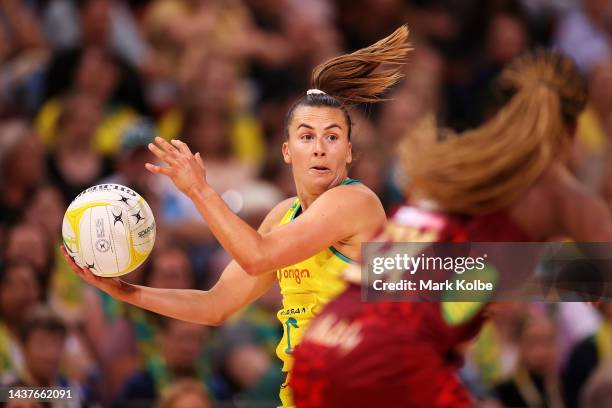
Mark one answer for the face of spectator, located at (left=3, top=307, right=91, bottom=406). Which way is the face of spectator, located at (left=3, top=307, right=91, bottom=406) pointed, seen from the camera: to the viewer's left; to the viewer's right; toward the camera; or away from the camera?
toward the camera

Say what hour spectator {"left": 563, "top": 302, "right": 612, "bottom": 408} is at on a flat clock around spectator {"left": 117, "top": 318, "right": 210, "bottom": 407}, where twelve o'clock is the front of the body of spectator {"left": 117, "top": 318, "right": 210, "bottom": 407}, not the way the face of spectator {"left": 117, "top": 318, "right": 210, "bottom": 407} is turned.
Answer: spectator {"left": 563, "top": 302, "right": 612, "bottom": 408} is roughly at 9 o'clock from spectator {"left": 117, "top": 318, "right": 210, "bottom": 407}.

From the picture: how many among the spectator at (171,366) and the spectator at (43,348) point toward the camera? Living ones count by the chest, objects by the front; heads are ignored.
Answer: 2

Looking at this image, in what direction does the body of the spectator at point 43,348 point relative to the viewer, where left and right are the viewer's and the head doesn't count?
facing the viewer

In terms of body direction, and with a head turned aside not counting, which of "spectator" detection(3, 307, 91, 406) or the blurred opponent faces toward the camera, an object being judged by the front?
the spectator

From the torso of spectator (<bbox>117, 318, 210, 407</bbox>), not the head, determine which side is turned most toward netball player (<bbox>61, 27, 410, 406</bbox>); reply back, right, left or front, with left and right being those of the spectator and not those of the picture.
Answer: front

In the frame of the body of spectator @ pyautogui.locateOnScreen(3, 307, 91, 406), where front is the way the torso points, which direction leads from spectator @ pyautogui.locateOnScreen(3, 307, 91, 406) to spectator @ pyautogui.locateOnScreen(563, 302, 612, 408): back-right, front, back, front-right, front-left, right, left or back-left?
left

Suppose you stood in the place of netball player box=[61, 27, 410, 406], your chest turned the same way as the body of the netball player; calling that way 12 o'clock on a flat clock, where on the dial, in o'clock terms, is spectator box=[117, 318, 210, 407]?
The spectator is roughly at 4 o'clock from the netball player.

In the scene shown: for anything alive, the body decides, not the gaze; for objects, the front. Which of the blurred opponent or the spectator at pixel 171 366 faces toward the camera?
the spectator

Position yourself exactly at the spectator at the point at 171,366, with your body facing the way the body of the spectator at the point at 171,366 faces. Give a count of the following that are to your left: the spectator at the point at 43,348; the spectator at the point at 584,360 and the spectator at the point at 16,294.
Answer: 1

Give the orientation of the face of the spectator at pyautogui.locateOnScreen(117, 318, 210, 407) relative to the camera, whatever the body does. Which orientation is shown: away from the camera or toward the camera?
toward the camera

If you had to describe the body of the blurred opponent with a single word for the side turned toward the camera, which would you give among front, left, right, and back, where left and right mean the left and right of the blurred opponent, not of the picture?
back

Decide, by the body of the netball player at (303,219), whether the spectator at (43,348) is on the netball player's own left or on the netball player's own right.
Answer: on the netball player's own right

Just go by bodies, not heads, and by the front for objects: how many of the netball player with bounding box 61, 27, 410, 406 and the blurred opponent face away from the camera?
1

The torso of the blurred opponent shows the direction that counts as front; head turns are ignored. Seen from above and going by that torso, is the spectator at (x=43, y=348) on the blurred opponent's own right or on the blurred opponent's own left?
on the blurred opponent's own left
